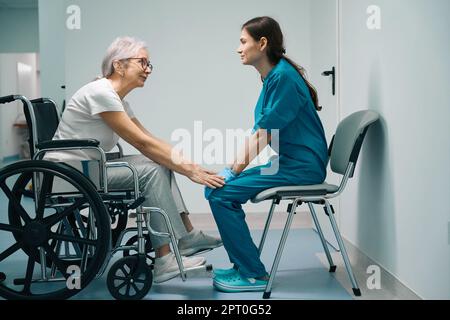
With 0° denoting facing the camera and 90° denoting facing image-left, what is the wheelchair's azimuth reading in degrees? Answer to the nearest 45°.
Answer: approximately 270°

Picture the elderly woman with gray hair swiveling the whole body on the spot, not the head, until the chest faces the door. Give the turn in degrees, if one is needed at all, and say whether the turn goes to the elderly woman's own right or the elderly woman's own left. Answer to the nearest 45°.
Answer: approximately 45° to the elderly woman's own left

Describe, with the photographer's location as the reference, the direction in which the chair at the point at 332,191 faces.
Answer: facing to the left of the viewer

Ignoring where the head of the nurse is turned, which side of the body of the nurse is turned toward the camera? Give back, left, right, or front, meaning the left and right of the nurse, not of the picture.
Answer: left

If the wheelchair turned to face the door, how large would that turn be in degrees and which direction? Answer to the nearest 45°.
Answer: approximately 45° to its left

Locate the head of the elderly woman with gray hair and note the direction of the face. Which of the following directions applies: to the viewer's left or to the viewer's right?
to the viewer's right

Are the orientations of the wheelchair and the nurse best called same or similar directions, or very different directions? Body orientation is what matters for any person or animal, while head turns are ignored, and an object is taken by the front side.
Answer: very different directions

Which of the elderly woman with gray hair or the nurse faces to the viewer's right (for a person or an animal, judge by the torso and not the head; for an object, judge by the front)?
the elderly woman with gray hair

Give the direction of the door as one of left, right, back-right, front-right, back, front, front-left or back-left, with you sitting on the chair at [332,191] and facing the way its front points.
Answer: right

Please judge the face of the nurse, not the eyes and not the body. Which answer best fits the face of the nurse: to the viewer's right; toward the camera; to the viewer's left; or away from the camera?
to the viewer's left

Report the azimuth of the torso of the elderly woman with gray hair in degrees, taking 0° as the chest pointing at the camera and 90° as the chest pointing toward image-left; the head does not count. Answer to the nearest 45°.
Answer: approximately 270°
